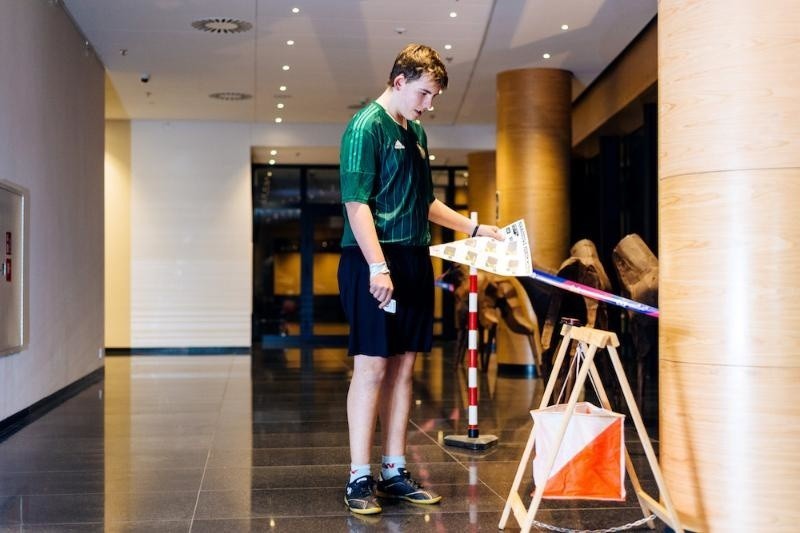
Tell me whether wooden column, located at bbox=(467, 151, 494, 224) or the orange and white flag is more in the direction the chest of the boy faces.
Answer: the orange and white flag

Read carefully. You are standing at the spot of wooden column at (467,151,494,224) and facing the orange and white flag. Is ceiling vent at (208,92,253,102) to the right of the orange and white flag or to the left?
right

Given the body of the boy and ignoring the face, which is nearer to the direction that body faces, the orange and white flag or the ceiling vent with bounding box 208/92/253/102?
the orange and white flag

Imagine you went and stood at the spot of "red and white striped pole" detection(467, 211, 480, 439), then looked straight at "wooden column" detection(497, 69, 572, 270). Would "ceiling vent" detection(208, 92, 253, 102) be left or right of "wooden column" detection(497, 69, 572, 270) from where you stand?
left

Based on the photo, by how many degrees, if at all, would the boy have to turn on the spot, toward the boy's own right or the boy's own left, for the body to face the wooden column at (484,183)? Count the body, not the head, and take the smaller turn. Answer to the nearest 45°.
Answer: approximately 135° to the boy's own left

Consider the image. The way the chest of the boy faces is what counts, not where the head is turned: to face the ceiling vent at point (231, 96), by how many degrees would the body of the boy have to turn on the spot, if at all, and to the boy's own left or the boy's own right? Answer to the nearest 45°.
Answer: approximately 135° to the boy's own left

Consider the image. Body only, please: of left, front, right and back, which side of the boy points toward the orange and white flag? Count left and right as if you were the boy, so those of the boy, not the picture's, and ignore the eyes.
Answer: front

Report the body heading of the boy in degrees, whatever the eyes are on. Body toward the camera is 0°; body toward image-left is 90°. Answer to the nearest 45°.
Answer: approximately 315°

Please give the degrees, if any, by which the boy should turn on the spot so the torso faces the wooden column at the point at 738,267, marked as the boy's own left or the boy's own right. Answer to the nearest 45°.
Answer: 0° — they already face it

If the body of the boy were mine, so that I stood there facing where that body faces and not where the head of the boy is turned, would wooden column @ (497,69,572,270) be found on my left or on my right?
on my left

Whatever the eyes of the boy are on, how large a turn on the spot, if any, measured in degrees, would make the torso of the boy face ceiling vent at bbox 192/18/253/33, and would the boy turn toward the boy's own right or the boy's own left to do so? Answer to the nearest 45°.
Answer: approximately 135° to the boy's own left
